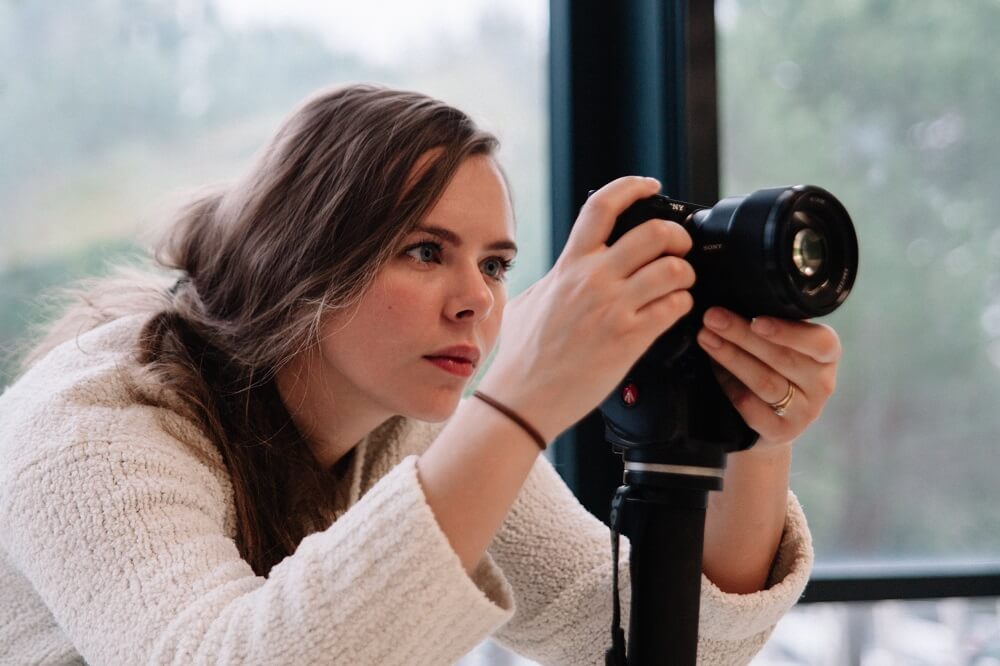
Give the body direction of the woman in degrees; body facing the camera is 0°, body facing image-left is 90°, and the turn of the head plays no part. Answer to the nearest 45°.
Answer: approximately 315°

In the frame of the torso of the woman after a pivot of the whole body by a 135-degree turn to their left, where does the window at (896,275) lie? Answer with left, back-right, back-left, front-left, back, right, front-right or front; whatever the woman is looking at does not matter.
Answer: front-right

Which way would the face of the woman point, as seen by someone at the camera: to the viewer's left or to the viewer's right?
to the viewer's right
